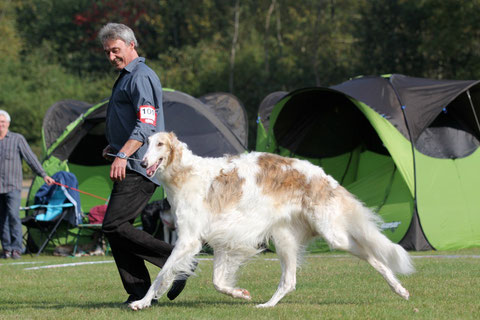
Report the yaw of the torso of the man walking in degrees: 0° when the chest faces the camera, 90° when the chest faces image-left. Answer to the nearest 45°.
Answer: approximately 90°

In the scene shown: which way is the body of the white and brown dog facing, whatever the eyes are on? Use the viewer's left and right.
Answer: facing to the left of the viewer

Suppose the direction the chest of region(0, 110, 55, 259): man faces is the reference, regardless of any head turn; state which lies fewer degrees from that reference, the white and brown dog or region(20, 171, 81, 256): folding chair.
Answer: the white and brown dog

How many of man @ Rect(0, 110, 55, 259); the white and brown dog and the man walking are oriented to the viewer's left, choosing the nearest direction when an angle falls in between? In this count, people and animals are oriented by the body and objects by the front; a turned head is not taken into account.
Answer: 2

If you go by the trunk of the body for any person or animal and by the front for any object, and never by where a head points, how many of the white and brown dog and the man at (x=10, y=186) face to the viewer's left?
1

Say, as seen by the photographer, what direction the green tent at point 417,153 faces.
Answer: facing the viewer and to the left of the viewer

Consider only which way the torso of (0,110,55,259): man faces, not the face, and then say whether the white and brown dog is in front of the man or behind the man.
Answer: in front

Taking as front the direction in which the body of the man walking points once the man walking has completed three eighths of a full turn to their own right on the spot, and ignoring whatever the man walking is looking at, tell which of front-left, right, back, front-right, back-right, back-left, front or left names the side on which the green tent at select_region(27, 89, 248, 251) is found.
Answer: front-left

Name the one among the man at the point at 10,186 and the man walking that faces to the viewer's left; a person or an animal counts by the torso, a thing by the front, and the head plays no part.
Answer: the man walking

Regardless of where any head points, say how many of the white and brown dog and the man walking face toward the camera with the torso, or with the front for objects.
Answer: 0

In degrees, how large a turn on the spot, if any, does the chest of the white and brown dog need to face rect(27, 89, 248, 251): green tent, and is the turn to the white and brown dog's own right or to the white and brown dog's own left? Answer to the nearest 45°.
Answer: approximately 90° to the white and brown dog's own right
